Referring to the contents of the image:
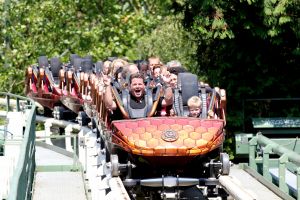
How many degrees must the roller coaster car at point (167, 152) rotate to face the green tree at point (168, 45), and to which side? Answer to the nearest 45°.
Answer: approximately 180°

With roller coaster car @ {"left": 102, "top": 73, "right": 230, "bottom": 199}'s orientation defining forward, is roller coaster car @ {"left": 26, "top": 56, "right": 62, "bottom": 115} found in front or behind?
behind

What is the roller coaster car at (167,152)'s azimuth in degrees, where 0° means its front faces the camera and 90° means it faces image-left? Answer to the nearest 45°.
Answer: approximately 0°

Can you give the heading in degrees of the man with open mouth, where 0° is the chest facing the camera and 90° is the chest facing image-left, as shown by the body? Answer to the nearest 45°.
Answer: approximately 0°

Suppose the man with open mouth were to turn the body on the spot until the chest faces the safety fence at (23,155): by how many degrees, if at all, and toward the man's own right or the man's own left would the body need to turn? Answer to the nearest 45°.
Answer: approximately 45° to the man's own right
